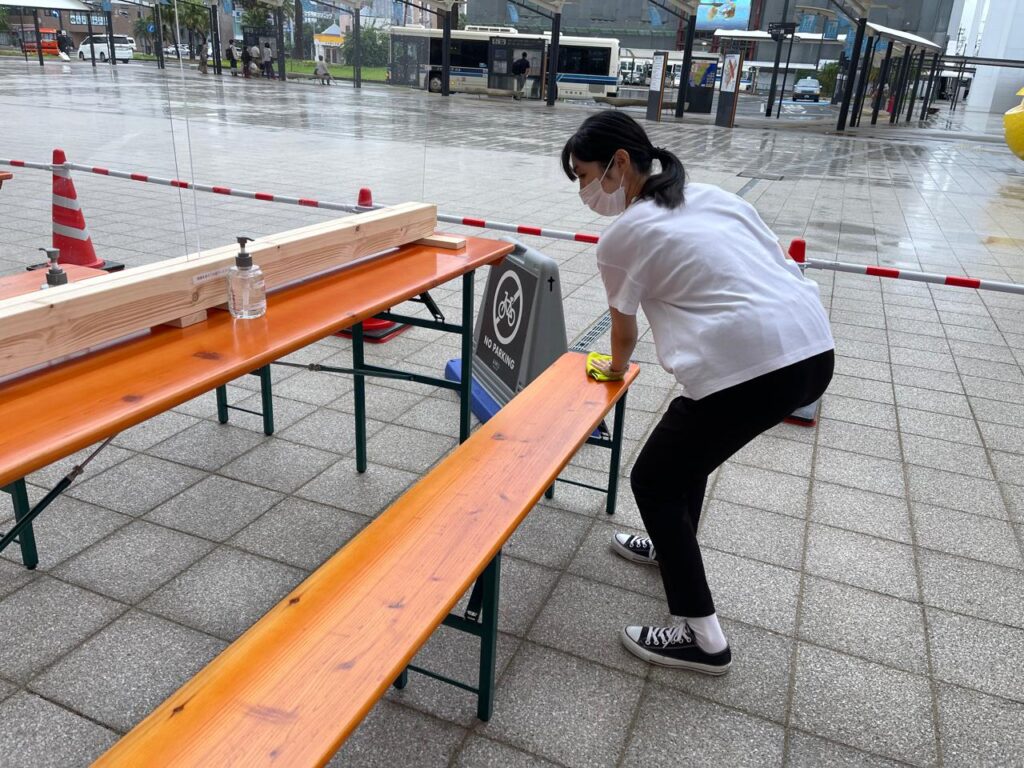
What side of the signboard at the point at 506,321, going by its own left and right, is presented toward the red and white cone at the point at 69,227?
right

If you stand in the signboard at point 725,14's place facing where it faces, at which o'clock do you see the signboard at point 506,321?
the signboard at point 506,321 is roughly at 12 o'clock from the signboard at point 725,14.

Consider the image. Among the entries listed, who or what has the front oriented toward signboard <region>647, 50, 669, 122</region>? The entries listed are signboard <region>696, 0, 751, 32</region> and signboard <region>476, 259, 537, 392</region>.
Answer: signboard <region>696, 0, 751, 32</region>

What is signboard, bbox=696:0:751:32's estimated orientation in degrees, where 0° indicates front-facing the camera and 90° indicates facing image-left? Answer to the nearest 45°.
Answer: approximately 0°

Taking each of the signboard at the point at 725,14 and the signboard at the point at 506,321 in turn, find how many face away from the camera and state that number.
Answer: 0

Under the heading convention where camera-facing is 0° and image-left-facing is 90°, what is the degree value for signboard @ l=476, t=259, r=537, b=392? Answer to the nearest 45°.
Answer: approximately 45°

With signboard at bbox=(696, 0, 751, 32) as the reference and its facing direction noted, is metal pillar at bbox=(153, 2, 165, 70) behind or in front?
in front

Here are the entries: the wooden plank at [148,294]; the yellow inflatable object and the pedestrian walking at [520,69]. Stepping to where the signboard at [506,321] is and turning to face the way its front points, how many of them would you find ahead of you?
1

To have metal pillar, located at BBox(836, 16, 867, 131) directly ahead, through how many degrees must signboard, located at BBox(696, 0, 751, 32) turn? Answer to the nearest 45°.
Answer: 0° — it already faces it

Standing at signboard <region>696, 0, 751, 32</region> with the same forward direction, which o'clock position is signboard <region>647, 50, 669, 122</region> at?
signboard <region>647, 50, 669, 122</region> is roughly at 12 o'clock from signboard <region>696, 0, 751, 32</region>.

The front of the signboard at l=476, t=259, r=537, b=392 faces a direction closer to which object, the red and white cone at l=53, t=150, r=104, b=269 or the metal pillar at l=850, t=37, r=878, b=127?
the red and white cone

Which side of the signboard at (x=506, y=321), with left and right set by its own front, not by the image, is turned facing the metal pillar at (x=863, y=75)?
back

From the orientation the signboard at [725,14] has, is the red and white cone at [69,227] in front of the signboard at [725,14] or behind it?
in front
